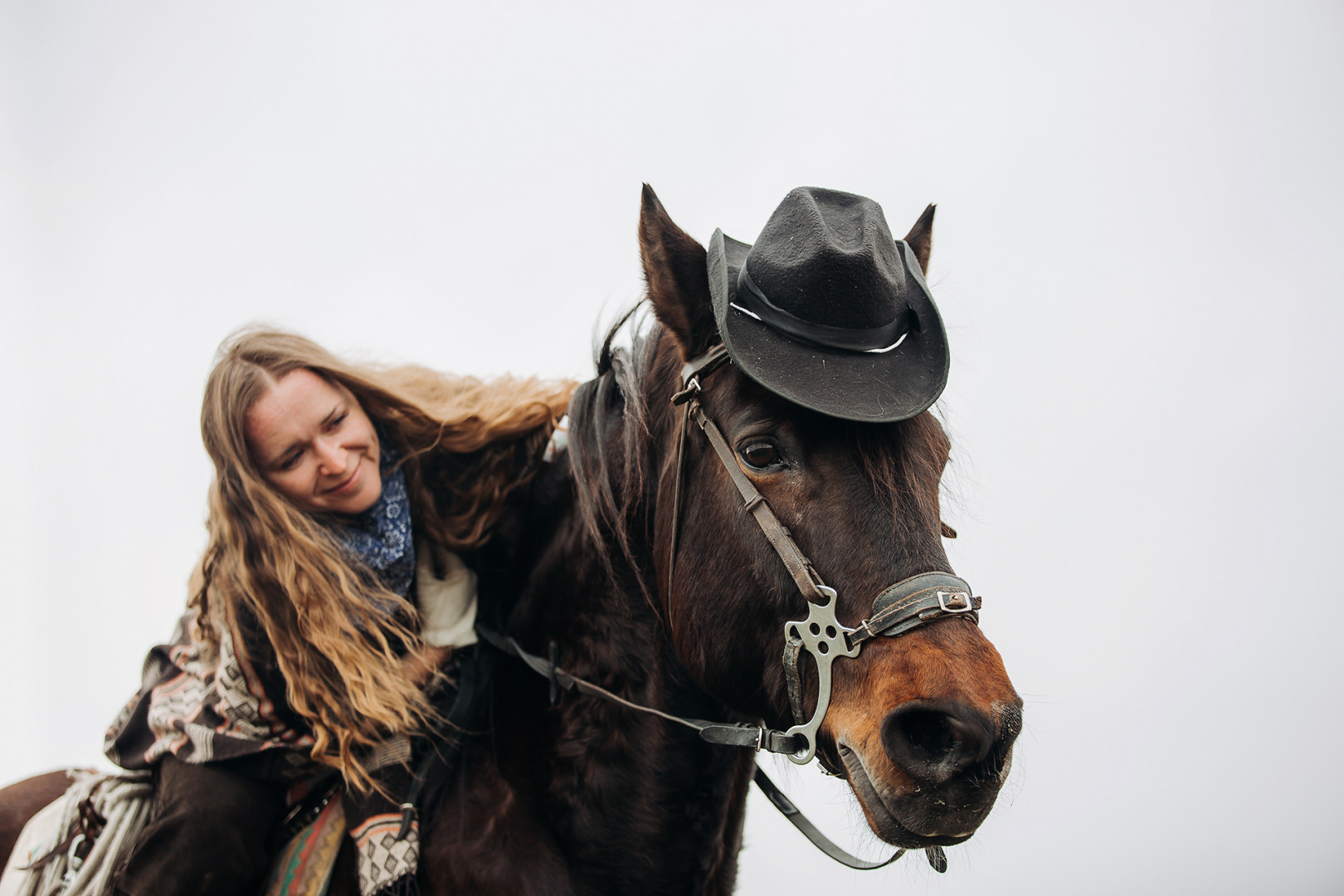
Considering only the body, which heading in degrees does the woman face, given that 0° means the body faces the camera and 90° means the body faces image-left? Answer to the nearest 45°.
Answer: approximately 315°

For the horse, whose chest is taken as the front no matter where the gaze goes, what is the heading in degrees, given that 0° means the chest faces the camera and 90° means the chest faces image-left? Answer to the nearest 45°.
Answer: approximately 315°
